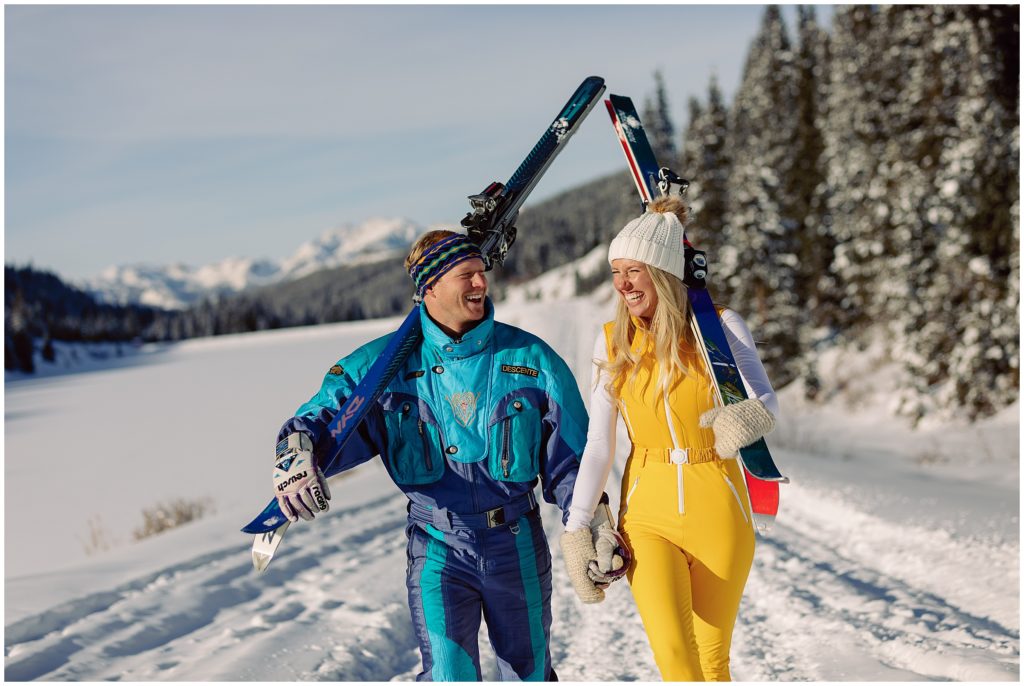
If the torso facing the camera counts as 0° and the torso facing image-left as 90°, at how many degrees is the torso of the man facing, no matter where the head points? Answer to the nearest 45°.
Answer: approximately 0°

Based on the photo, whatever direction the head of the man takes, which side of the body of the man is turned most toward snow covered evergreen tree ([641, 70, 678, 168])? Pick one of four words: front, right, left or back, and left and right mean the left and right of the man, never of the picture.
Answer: back

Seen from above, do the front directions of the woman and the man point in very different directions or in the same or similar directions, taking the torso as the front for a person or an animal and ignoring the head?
same or similar directions

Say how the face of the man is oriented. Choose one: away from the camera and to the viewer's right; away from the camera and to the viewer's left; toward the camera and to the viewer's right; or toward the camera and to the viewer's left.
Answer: toward the camera and to the viewer's right

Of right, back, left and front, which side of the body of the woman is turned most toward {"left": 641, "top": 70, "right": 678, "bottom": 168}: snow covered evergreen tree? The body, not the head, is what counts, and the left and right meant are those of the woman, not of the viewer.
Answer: back

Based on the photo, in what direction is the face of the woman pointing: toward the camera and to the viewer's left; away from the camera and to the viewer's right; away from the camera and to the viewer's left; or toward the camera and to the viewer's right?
toward the camera and to the viewer's left

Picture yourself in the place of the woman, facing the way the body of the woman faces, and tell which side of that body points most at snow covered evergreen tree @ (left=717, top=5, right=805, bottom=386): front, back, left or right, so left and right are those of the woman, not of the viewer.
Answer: back

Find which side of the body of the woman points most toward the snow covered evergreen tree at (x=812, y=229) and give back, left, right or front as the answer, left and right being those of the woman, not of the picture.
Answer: back

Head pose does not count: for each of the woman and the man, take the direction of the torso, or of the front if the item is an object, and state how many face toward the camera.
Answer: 2

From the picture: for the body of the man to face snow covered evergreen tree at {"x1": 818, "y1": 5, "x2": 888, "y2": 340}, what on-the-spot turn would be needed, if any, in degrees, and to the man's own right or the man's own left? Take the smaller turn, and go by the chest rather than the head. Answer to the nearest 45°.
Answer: approximately 135° to the man's own left

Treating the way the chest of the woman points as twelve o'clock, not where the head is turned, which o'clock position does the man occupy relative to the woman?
The man is roughly at 3 o'clock from the woman.

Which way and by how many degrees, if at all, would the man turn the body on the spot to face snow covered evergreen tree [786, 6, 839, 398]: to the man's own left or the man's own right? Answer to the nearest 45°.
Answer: approximately 135° to the man's own left

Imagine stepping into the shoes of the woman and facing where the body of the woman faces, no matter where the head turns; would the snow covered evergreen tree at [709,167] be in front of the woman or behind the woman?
behind

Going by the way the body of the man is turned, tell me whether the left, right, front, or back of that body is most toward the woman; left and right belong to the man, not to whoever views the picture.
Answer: left

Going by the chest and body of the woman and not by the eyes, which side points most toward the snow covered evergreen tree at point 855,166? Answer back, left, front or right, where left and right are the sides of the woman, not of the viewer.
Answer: back

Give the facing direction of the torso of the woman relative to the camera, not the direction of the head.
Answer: toward the camera

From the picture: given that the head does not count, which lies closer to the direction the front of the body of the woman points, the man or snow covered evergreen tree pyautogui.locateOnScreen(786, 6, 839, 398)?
the man

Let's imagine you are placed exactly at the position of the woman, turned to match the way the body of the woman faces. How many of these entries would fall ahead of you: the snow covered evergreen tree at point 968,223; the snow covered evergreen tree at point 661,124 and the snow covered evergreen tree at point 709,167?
0
